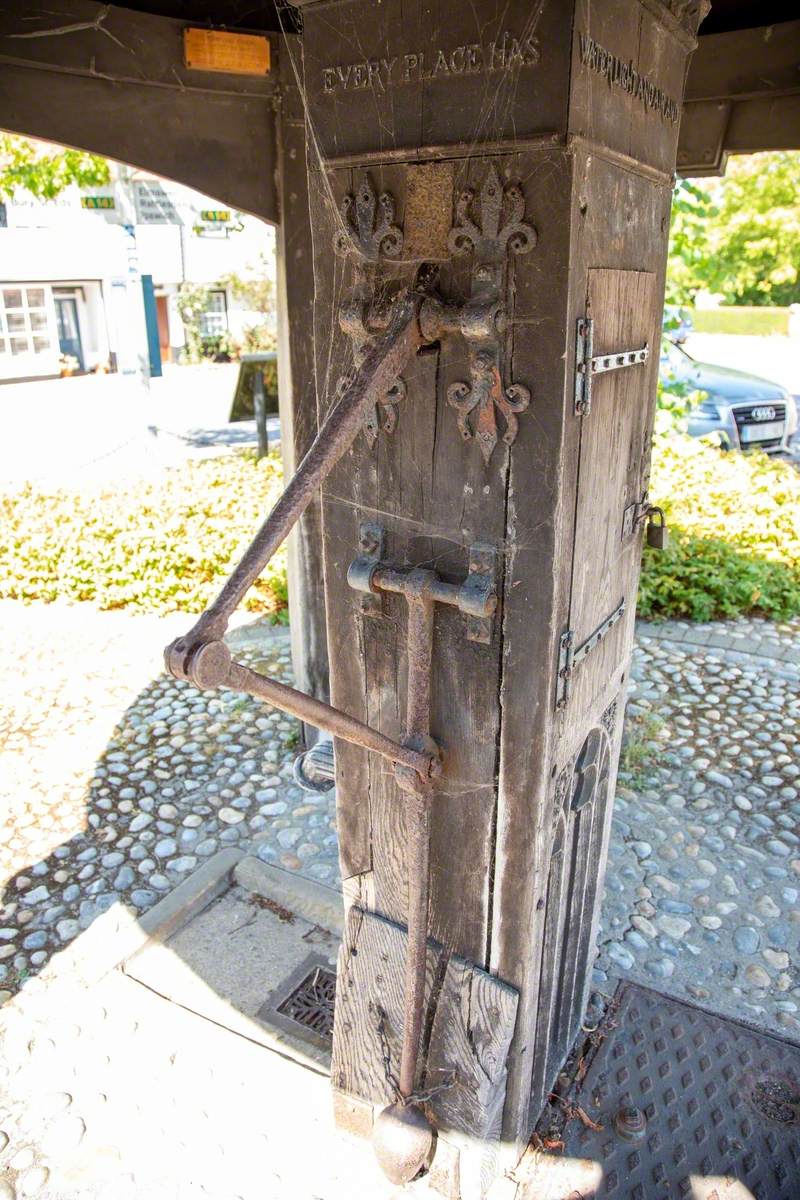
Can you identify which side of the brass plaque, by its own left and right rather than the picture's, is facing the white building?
back

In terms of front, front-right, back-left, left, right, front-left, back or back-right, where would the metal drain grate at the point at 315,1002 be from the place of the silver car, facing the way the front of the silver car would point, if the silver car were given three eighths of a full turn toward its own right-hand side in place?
left

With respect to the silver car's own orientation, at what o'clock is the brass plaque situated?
The brass plaque is roughly at 2 o'clock from the silver car.

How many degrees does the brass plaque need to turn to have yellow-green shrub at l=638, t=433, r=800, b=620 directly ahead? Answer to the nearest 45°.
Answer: approximately 135° to its left

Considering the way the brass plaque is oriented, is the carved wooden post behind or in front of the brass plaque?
in front

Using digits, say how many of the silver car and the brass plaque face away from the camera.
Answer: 0

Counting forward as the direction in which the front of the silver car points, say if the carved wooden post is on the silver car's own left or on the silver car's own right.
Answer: on the silver car's own right

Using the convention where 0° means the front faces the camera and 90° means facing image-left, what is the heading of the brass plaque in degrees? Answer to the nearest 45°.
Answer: approximately 0°

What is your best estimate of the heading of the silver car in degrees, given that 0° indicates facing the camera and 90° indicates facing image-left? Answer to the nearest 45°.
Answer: approximately 315°

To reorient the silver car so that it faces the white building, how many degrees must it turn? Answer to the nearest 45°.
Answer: approximately 180°
